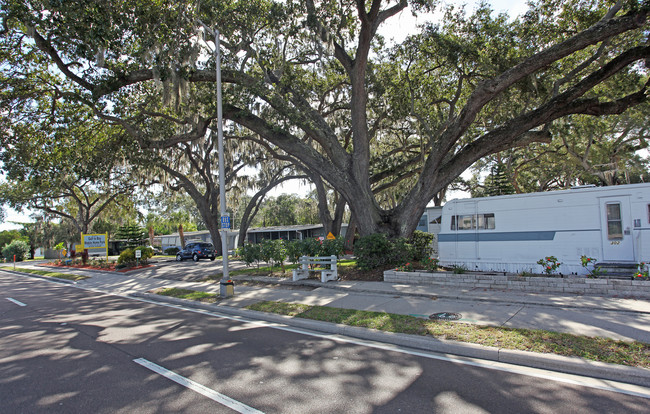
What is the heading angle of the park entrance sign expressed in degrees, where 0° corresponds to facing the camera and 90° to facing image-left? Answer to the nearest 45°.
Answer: approximately 0°

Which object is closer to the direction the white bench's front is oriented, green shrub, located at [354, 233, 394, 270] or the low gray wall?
the low gray wall

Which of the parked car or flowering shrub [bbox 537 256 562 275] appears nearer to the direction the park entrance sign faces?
the flowering shrub

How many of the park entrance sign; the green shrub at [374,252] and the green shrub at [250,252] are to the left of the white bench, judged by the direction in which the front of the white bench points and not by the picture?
1

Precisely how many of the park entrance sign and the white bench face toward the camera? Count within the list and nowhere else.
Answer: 2

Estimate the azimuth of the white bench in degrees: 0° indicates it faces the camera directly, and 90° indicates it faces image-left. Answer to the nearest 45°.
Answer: approximately 0°

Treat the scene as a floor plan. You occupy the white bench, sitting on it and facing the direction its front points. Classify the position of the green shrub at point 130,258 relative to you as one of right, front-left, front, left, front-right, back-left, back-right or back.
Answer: back-right

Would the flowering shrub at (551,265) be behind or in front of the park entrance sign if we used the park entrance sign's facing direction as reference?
in front

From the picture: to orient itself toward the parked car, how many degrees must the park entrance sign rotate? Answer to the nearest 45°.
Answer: approximately 45° to its left

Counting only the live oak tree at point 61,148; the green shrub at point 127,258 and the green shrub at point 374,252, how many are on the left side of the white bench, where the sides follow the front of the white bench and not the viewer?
1
